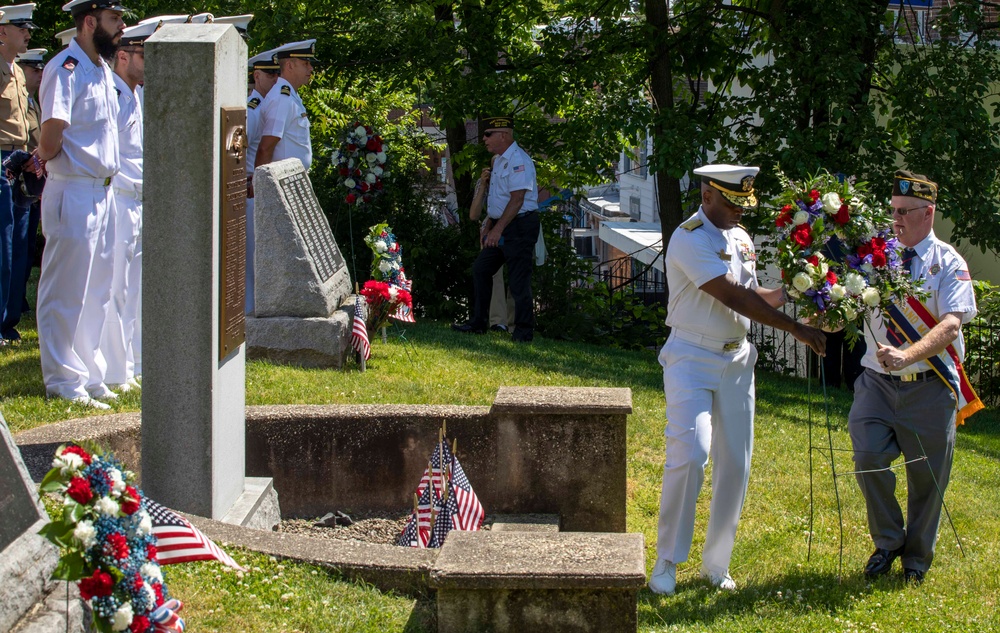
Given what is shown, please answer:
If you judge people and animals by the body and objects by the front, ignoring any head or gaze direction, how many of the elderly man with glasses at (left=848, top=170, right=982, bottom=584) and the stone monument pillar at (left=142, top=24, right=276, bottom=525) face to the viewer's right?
1

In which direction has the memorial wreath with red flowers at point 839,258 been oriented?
toward the camera

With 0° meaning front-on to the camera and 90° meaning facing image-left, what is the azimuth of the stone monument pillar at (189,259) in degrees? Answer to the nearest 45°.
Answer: approximately 270°

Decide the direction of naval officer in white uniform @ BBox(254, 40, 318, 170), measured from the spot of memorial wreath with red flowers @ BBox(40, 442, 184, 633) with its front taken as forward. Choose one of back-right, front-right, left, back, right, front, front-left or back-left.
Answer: back-left

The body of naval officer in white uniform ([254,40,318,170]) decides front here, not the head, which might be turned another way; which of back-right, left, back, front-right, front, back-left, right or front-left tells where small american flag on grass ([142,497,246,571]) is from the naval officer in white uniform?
right

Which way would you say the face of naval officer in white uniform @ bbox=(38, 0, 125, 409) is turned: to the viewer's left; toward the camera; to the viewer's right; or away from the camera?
to the viewer's right

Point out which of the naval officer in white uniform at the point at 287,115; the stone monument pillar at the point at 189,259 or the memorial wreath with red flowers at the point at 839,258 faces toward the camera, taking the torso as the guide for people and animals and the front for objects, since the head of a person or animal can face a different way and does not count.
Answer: the memorial wreath with red flowers

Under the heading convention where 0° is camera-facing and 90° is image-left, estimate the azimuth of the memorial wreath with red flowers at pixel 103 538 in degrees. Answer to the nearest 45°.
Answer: approximately 315°

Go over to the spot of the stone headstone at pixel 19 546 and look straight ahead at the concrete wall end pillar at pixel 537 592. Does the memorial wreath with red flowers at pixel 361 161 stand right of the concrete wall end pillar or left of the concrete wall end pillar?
left

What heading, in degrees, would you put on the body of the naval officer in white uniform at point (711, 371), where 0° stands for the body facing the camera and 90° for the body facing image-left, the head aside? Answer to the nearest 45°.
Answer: approximately 315°
